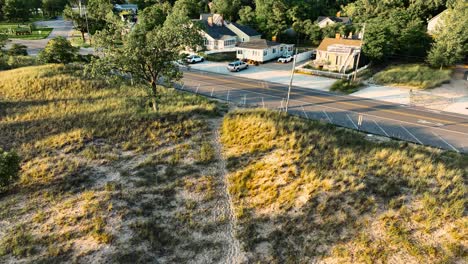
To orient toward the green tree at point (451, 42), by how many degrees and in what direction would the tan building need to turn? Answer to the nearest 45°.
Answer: approximately 90° to its left

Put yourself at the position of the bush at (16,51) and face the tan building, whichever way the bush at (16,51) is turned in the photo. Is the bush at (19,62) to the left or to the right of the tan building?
right

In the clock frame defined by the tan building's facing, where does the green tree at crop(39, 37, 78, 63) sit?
The green tree is roughly at 2 o'clock from the tan building.

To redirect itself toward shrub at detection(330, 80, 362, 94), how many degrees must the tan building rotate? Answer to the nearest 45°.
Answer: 0° — it already faces it

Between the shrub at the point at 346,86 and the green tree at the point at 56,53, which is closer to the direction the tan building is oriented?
the shrub

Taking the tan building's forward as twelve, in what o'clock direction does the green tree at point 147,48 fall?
The green tree is roughly at 1 o'clock from the tan building.

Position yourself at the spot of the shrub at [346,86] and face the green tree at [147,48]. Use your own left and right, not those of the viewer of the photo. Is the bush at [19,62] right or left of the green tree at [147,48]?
right

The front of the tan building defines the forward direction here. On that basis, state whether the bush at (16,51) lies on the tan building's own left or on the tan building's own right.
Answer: on the tan building's own right

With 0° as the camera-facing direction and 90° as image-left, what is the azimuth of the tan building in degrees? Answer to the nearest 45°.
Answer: approximately 0°

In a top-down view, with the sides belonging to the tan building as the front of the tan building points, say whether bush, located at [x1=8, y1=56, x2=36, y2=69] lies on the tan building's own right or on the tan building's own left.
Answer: on the tan building's own right

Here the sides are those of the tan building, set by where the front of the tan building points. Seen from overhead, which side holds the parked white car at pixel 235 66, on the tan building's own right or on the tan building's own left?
on the tan building's own right
